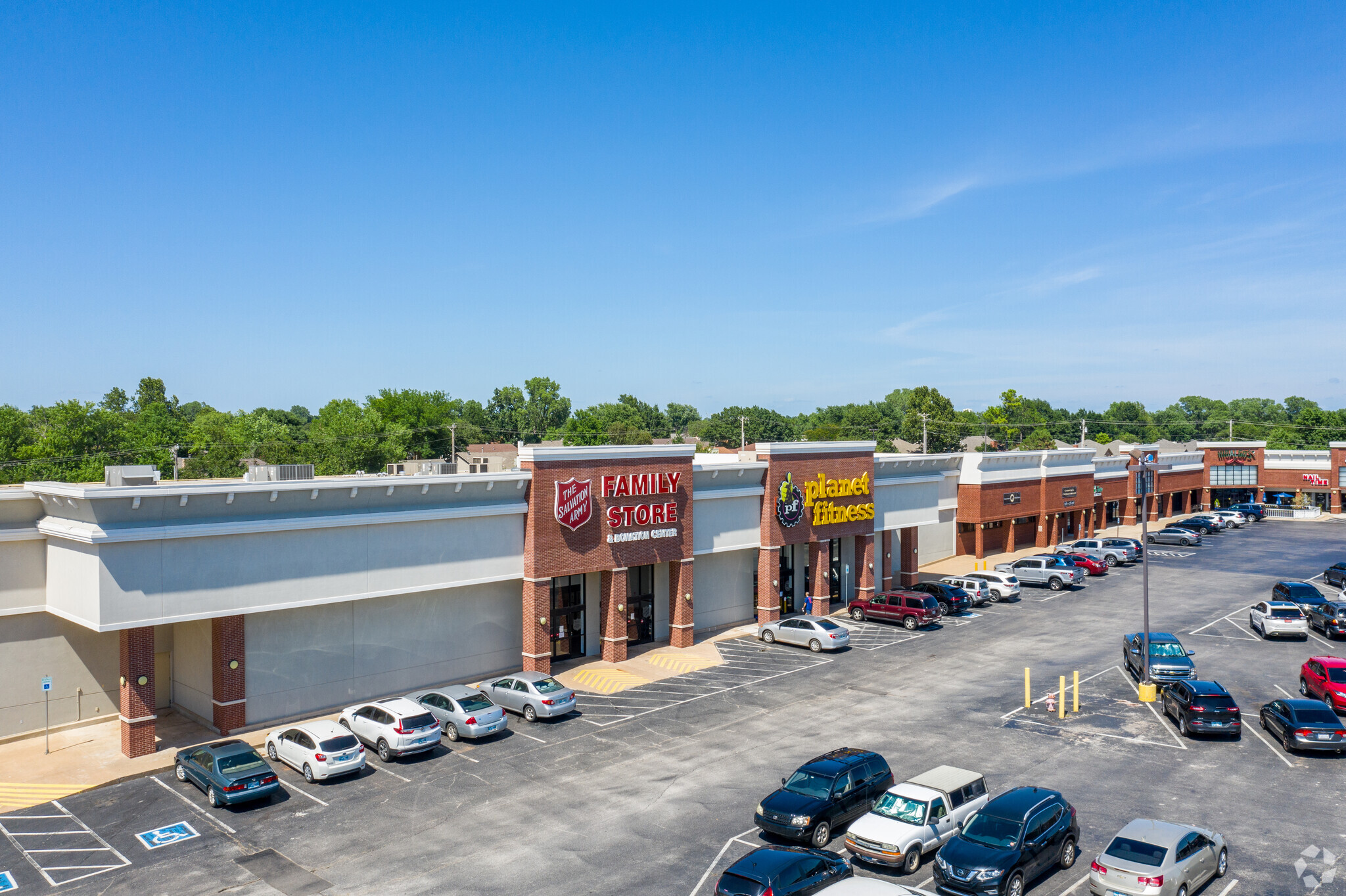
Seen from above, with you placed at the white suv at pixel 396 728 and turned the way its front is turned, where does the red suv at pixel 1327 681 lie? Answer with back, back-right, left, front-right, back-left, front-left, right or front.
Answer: back-right

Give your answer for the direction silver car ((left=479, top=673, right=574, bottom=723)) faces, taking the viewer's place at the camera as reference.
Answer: facing away from the viewer and to the left of the viewer

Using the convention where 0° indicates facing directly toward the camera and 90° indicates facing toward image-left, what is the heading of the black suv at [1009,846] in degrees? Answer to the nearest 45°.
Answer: approximately 45°

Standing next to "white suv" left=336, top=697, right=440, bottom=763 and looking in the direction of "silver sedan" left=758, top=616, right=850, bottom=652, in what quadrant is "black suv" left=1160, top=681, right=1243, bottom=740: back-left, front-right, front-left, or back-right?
front-right

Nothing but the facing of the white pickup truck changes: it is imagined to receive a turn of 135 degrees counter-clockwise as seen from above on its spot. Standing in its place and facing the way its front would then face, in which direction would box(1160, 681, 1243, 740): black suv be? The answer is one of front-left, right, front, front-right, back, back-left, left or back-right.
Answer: front-left

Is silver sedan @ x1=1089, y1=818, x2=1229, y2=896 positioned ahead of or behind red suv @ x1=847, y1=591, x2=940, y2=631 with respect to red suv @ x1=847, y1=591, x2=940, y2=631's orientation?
behind

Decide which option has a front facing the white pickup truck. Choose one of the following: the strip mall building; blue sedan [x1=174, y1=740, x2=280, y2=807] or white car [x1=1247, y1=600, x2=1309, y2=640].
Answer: the strip mall building

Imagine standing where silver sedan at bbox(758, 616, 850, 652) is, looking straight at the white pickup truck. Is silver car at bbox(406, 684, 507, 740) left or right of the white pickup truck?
right

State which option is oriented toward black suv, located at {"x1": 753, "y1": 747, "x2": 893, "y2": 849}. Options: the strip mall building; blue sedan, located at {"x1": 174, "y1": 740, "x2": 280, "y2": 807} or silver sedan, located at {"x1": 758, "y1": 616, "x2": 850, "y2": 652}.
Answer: the strip mall building

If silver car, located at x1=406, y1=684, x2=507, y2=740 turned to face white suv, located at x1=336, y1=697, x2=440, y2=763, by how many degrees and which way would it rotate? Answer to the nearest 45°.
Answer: approximately 90° to its left

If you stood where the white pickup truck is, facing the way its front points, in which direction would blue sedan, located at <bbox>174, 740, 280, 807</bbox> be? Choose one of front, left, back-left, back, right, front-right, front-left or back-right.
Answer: front-right

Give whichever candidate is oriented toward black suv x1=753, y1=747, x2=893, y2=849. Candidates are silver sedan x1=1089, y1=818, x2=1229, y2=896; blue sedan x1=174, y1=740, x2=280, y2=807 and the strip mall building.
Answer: the strip mall building

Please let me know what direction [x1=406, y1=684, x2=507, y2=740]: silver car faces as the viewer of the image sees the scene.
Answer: facing away from the viewer and to the left of the viewer

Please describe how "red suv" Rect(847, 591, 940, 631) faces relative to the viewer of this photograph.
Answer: facing away from the viewer and to the left of the viewer

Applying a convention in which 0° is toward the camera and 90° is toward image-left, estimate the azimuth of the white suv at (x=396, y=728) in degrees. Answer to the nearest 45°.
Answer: approximately 135°

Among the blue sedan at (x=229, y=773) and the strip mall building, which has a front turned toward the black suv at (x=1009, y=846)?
the strip mall building

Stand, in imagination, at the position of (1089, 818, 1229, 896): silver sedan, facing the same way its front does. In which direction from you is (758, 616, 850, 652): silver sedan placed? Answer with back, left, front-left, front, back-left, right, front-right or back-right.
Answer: left

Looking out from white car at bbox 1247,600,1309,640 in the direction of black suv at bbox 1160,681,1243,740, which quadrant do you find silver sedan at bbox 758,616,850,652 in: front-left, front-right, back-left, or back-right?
front-right

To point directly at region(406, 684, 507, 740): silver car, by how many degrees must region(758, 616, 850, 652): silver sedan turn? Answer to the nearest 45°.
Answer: approximately 90° to its left

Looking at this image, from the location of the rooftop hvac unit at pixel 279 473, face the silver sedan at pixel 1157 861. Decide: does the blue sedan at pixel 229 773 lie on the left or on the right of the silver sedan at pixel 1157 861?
right

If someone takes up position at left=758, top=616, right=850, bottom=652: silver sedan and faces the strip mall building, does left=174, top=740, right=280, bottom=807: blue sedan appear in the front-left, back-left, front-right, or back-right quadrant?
front-left

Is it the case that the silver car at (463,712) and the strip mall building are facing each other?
yes
